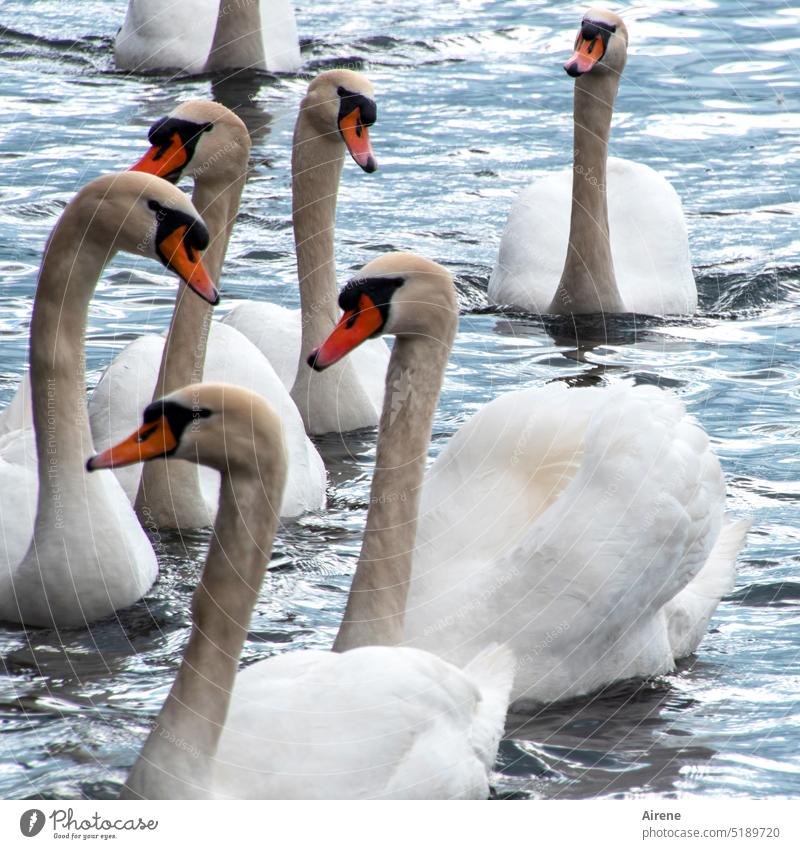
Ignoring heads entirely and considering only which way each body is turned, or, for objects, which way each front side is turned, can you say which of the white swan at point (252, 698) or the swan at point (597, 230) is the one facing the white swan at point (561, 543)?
the swan

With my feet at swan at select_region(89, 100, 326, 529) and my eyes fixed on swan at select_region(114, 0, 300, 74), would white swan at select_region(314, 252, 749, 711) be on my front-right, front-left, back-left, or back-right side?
back-right

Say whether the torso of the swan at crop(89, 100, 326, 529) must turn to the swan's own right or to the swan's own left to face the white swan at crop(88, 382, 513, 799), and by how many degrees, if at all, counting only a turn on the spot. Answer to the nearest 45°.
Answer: approximately 45° to the swan's own left

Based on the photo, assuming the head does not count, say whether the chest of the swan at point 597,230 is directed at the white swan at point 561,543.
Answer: yes

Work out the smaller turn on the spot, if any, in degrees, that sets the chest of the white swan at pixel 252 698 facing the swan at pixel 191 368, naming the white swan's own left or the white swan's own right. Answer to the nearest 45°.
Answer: approximately 90° to the white swan's own right

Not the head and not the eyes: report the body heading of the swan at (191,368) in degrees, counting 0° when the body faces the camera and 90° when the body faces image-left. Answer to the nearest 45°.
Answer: approximately 45°

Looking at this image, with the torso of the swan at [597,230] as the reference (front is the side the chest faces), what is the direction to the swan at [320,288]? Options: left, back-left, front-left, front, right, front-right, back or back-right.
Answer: front-right

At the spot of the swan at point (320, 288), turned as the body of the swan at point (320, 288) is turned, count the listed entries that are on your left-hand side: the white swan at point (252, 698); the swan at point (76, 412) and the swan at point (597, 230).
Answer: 1

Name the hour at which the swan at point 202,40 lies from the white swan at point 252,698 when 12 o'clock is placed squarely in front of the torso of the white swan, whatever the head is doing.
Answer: The swan is roughly at 3 o'clock from the white swan.

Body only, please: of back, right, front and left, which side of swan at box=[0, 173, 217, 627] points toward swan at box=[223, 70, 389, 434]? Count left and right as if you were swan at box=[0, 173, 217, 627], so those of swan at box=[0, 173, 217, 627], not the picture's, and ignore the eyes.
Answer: left

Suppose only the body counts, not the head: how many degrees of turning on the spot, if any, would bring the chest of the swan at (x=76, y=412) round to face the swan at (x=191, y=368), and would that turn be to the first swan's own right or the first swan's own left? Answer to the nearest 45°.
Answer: approximately 90° to the first swan's own left

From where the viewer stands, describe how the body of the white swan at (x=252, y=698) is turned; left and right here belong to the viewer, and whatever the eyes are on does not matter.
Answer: facing to the left of the viewer

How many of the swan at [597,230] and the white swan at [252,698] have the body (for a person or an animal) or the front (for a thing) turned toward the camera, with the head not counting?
1

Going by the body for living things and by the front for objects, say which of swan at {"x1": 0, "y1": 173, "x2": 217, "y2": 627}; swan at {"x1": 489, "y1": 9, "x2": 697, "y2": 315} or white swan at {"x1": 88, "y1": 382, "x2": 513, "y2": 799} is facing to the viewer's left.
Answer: the white swan
